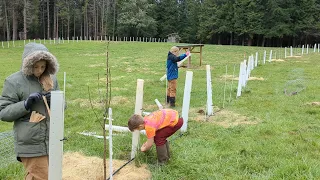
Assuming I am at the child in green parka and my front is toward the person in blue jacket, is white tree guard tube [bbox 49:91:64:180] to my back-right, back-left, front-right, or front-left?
back-right

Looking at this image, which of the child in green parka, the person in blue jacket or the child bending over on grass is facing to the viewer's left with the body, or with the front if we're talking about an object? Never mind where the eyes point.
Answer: the child bending over on grass

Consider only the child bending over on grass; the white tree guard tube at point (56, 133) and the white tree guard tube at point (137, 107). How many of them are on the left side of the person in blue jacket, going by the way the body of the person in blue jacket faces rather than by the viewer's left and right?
0

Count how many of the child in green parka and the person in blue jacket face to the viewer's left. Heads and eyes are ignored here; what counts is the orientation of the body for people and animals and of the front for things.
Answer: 0

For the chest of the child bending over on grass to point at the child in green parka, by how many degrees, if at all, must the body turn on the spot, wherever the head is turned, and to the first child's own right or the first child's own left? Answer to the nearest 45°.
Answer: approximately 45° to the first child's own left

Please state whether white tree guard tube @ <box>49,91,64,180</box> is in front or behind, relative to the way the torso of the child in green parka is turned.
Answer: in front

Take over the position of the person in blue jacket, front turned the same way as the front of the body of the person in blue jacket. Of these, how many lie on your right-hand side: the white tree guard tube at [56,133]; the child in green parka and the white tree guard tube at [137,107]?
3

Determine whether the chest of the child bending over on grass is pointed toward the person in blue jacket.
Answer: no

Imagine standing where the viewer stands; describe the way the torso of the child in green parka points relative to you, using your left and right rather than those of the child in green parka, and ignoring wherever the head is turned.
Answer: facing the viewer and to the right of the viewer

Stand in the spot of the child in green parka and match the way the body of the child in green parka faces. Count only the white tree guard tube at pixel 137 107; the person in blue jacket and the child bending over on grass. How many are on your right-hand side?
0

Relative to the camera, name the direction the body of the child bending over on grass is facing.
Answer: to the viewer's left

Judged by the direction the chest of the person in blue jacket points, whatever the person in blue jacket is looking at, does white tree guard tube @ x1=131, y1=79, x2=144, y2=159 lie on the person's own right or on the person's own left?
on the person's own right
